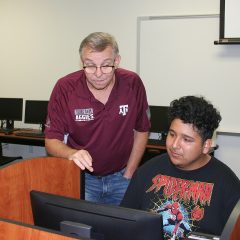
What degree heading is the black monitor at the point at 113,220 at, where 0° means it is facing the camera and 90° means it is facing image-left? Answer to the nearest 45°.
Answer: approximately 225°

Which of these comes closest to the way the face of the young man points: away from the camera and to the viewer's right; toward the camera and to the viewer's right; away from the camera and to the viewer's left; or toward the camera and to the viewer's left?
toward the camera and to the viewer's left

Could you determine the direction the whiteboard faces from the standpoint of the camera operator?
facing the viewer

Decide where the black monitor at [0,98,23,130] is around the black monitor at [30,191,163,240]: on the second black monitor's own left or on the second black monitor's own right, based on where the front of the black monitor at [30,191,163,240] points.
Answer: on the second black monitor's own left

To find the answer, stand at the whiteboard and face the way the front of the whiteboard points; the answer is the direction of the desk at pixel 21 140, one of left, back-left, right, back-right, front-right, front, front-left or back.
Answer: right

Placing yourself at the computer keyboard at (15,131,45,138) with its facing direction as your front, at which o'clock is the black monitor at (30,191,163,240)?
The black monitor is roughly at 12 o'clock from the computer keyboard.

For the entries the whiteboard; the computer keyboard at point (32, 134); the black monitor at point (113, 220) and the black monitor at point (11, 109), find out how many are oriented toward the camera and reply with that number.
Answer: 3

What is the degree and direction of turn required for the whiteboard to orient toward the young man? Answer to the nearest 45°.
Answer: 0° — it already faces them

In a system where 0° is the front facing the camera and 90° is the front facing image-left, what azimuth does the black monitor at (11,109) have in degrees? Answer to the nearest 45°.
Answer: approximately 0°

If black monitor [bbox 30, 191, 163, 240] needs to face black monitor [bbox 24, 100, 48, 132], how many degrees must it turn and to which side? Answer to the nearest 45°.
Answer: approximately 45° to its left

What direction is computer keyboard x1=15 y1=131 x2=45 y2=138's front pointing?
toward the camera

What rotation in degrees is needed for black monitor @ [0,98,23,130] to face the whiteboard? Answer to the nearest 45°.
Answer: approximately 45° to its left
